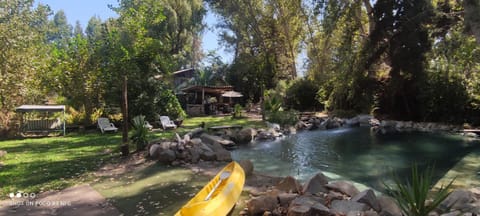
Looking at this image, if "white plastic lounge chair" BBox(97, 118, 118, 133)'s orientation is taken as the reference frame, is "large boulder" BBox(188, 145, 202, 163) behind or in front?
in front

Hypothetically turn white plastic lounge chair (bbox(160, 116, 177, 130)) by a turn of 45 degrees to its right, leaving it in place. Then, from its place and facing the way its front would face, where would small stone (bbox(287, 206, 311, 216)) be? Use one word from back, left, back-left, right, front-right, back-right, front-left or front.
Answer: front

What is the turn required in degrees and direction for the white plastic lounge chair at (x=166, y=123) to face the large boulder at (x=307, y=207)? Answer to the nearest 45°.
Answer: approximately 45° to its right

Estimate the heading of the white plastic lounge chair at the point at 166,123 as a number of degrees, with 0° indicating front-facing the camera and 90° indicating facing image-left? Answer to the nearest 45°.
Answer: approximately 315°

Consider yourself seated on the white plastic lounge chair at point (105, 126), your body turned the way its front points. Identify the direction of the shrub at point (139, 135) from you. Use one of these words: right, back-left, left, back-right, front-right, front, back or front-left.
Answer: front-right

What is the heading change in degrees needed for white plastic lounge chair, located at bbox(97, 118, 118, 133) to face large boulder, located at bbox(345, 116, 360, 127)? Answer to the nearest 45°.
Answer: approximately 45° to its left

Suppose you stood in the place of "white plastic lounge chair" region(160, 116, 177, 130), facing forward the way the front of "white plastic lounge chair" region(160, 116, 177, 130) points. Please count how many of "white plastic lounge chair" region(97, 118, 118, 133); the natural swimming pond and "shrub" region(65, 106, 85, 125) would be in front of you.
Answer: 1

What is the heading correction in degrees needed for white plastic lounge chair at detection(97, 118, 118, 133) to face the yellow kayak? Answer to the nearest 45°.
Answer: approximately 45° to its right

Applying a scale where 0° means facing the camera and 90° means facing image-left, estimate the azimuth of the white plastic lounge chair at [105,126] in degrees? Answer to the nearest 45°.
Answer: approximately 315°

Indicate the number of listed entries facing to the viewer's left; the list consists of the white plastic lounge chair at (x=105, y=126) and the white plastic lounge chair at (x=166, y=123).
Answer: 0

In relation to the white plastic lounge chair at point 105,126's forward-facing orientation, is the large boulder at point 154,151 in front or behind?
in front

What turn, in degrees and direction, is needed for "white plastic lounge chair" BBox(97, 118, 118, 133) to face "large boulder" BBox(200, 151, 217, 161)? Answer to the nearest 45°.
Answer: approximately 45° to its right

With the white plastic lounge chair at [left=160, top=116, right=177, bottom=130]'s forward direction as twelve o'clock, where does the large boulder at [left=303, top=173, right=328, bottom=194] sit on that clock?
The large boulder is roughly at 1 o'clock from the white plastic lounge chair.
